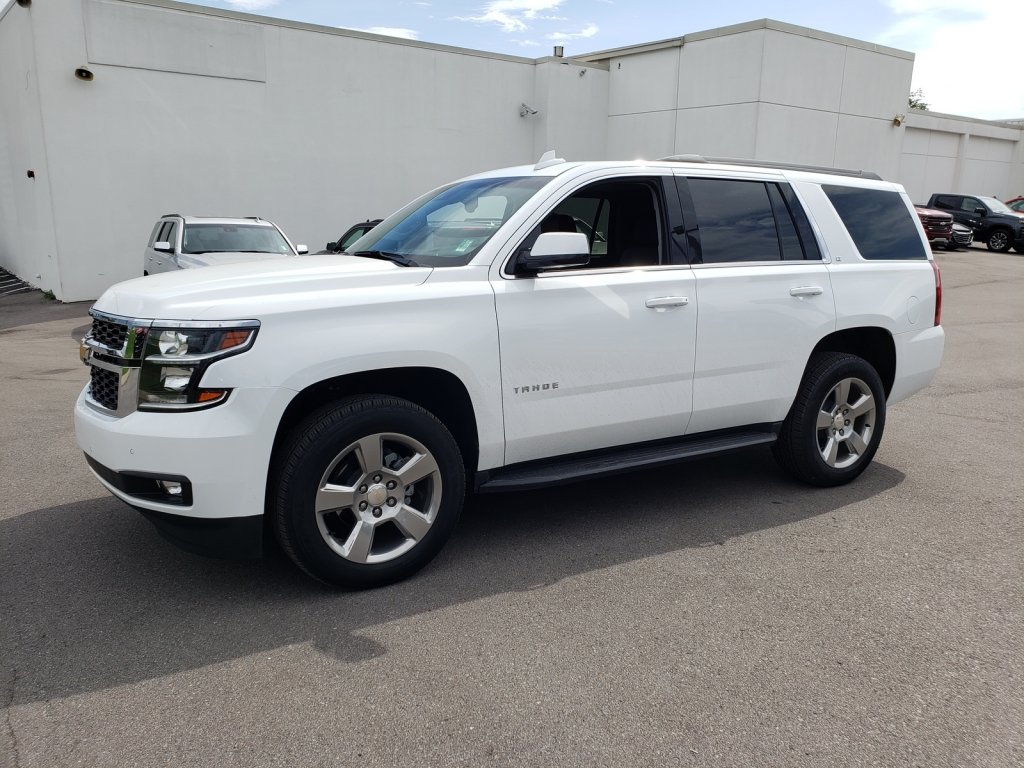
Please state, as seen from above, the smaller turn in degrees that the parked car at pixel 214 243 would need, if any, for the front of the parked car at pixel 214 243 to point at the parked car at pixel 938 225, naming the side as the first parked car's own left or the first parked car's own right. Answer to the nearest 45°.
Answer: approximately 45° to the first parked car's own left

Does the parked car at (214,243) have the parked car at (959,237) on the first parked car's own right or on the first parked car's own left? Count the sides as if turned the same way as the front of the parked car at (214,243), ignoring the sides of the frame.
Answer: on the first parked car's own left

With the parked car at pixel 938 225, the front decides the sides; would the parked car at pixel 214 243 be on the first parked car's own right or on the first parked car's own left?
on the first parked car's own right

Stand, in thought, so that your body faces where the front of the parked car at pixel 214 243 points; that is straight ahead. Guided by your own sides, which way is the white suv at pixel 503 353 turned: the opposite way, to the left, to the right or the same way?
to the right

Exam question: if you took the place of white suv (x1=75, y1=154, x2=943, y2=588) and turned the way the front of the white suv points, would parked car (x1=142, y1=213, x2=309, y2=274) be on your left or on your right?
on your right

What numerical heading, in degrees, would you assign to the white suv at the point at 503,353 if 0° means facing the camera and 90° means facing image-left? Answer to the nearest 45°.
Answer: approximately 45°

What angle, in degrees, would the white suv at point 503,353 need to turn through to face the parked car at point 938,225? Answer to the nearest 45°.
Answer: approximately 180°

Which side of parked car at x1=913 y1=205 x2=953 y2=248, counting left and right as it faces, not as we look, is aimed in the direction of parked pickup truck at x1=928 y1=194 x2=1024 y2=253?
left
